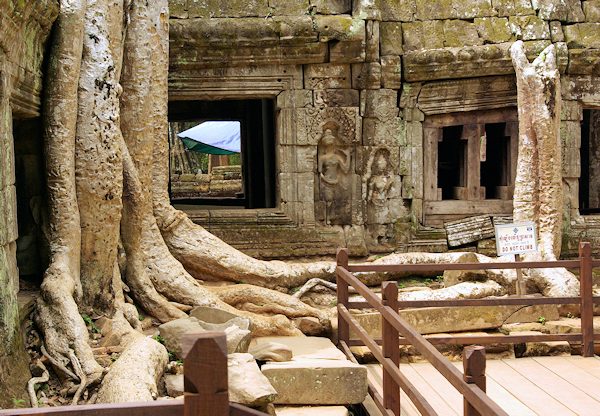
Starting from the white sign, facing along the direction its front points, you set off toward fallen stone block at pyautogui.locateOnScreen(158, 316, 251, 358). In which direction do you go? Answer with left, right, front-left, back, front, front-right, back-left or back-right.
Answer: front-right

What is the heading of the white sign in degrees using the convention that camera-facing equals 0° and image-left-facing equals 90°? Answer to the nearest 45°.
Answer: approximately 0°

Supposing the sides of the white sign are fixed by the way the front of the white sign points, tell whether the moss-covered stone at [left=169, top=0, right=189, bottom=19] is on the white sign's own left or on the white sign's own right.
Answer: on the white sign's own right

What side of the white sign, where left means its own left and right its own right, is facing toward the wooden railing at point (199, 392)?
front

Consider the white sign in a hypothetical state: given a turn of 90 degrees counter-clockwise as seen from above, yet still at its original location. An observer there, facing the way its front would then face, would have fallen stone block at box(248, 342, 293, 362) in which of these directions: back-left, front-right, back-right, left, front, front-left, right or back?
back-right

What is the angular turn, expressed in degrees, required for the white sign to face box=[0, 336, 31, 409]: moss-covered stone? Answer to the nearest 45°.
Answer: approximately 45° to its right

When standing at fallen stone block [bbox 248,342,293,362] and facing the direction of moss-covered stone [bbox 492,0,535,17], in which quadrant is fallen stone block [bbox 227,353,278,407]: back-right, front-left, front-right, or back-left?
back-right
